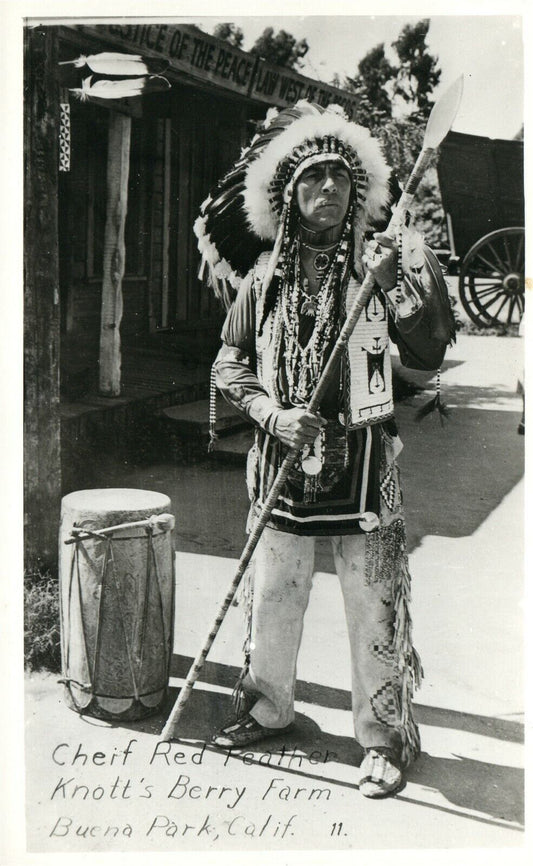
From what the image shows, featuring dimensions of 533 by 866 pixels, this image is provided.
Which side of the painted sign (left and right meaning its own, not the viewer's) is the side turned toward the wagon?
left

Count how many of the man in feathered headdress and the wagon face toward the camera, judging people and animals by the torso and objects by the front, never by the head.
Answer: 1

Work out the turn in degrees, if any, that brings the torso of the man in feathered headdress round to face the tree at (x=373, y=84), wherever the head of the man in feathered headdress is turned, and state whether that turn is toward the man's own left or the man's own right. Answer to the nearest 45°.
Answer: approximately 180°

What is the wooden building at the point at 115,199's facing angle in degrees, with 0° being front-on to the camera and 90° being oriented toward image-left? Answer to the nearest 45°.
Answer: approximately 315°

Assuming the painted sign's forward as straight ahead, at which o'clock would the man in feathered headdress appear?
The man in feathered headdress is roughly at 1 o'clock from the painted sign.
